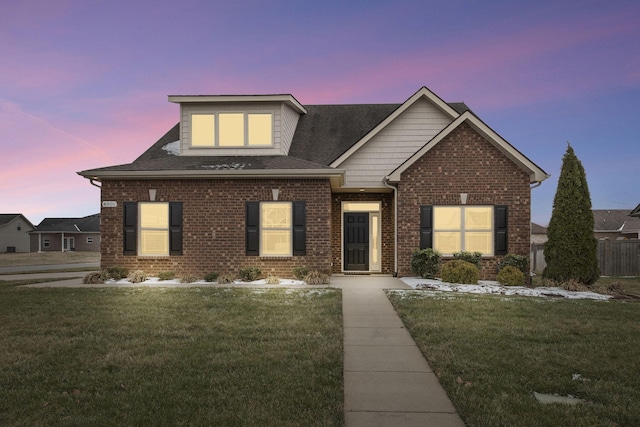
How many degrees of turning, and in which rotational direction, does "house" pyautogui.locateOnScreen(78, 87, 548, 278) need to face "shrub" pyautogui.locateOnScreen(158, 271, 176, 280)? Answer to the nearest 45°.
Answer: approximately 90° to its right

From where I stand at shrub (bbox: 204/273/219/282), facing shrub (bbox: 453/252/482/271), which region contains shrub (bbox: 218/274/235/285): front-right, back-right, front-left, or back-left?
front-right

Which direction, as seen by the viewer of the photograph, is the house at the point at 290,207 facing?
facing the viewer

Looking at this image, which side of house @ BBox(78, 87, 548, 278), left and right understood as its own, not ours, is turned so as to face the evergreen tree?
left

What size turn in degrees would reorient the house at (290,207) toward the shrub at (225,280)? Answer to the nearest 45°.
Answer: approximately 45° to its right

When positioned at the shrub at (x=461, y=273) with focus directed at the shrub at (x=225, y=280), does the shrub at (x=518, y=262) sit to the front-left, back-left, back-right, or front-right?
back-right

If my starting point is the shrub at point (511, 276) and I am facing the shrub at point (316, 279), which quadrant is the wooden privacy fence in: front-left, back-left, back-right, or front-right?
back-right

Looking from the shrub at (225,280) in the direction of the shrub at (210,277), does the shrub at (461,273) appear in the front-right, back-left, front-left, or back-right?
back-right

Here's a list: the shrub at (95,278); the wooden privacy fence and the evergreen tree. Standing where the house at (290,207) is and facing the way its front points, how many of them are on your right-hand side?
1

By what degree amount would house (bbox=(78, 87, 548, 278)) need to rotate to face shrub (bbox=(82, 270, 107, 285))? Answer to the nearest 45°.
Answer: approximately 90° to its right

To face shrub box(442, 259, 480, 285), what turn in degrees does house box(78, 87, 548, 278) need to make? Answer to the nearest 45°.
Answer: approximately 90° to its left

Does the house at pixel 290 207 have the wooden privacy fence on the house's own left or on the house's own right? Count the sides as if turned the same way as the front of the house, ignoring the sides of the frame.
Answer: on the house's own left
